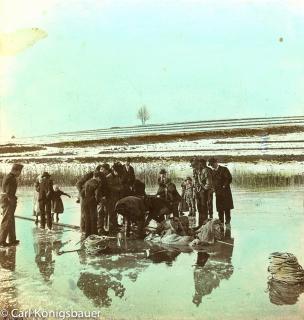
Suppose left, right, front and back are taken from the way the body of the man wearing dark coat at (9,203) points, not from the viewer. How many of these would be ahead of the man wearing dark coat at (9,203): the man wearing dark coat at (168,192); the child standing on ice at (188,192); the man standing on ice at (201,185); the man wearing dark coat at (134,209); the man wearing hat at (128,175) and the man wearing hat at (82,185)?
6

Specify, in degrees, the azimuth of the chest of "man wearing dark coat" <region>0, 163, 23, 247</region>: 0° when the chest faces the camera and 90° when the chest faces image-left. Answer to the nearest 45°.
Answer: approximately 270°

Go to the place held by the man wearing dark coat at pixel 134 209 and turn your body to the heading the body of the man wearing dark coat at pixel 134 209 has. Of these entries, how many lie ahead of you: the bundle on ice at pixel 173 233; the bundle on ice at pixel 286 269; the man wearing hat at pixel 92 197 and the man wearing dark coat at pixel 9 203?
2

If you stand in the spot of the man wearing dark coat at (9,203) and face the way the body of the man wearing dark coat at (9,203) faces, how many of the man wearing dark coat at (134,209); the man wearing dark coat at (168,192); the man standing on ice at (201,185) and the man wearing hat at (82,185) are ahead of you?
4

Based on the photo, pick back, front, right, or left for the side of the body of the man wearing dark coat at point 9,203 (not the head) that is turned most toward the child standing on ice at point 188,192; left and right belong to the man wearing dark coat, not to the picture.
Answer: front

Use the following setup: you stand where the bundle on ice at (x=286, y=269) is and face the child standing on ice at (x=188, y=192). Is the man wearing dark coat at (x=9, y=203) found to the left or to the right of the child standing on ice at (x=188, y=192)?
left

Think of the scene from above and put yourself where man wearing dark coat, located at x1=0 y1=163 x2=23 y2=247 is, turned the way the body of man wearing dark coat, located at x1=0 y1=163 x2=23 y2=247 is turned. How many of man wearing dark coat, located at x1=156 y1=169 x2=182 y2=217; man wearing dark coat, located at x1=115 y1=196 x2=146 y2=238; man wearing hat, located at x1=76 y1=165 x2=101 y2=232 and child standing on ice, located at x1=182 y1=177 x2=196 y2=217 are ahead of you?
4
